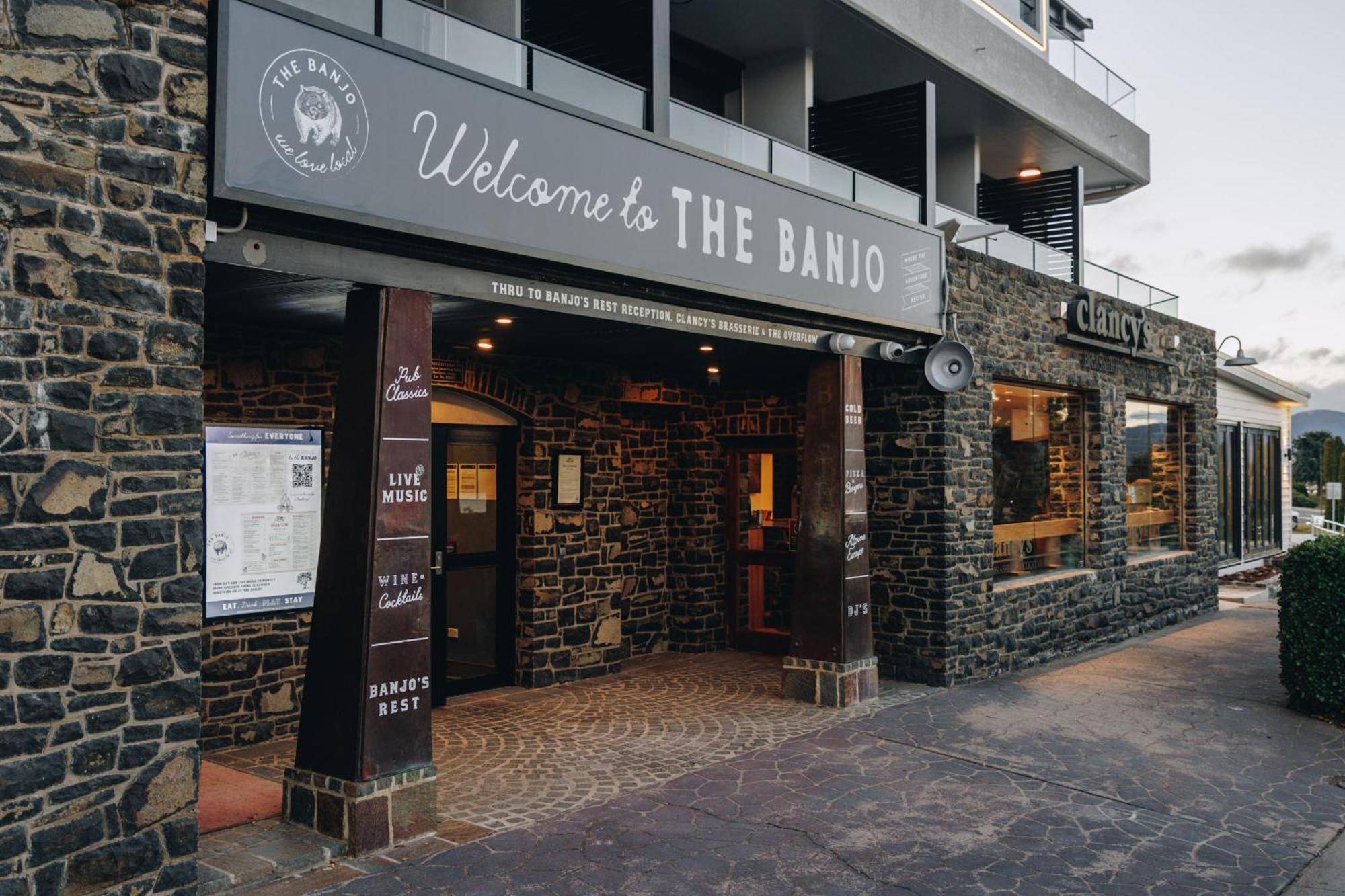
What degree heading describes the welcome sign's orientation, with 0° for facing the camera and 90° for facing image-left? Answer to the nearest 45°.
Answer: approximately 315°

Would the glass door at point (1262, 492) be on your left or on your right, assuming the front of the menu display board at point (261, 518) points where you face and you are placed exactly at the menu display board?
on your left

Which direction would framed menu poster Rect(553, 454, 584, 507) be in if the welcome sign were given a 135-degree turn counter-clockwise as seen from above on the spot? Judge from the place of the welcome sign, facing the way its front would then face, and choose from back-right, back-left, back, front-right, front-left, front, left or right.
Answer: front

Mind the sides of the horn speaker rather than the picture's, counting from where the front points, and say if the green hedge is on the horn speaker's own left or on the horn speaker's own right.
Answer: on the horn speaker's own left

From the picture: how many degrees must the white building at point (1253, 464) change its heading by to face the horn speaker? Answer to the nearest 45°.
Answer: approximately 45° to its right

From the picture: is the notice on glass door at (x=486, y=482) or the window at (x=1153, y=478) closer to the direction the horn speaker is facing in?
the notice on glass door

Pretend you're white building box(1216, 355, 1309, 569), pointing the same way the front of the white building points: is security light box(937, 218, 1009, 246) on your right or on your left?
on your right

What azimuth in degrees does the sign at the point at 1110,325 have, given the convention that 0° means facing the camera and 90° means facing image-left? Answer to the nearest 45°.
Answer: approximately 315°

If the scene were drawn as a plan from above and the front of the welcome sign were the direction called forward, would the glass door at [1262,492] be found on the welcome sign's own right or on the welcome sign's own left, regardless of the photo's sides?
on the welcome sign's own left

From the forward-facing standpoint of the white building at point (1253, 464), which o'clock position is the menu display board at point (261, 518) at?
The menu display board is roughly at 2 o'clock from the white building.
